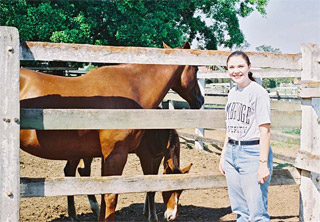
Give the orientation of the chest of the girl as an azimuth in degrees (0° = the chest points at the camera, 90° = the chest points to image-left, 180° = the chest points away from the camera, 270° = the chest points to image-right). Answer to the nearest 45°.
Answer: approximately 45°

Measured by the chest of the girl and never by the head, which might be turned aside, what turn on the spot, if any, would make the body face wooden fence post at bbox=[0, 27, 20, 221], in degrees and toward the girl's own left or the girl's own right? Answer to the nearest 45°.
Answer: approximately 45° to the girl's own right

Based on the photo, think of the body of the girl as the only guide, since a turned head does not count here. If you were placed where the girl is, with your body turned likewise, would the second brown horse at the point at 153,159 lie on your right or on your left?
on your right

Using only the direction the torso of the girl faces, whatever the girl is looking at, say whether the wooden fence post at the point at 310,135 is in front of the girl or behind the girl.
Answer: behind

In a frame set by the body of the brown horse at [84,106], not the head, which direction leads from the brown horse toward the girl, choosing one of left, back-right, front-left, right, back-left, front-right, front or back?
front-right

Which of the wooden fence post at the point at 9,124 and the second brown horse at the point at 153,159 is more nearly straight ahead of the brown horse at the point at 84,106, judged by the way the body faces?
the second brown horse

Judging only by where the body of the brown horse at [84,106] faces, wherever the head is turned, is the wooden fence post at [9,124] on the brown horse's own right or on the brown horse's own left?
on the brown horse's own right

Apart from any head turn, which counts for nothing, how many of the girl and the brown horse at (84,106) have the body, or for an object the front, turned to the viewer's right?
1

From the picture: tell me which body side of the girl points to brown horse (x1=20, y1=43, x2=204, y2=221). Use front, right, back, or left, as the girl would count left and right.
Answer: right

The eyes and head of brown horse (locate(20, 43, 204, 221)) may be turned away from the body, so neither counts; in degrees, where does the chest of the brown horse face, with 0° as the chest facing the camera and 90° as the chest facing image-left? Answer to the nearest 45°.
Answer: approximately 270°
